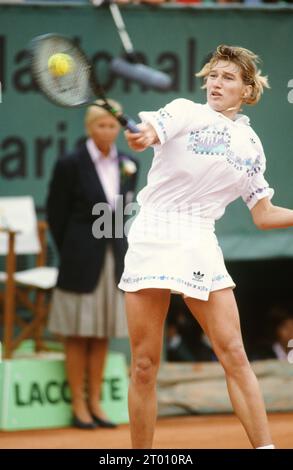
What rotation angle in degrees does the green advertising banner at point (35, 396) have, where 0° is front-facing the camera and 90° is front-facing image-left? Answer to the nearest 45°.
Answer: approximately 0°

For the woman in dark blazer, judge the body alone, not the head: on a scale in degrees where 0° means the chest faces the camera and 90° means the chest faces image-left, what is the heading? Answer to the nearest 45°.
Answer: approximately 315°

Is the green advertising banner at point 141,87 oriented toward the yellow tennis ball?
yes

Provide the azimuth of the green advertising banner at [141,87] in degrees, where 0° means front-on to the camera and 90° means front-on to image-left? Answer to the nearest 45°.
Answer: approximately 0°

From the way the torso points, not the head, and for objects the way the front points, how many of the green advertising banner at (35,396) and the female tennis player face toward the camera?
2

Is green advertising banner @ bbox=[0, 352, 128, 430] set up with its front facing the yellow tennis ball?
yes

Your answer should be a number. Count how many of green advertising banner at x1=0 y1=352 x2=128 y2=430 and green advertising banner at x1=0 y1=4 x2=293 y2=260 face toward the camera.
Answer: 2
